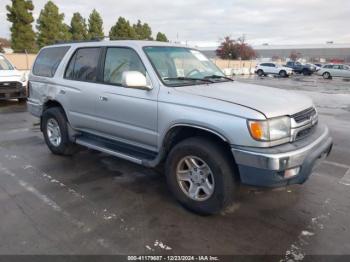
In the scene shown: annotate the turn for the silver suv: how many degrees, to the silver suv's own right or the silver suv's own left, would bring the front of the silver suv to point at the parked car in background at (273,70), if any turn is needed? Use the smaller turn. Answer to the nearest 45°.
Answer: approximately 135° to the silver suv's own left

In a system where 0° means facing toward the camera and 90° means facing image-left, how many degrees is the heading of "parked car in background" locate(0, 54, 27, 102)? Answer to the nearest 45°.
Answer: approximately 315°

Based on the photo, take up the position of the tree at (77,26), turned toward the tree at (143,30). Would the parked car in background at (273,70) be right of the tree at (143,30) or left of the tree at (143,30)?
right

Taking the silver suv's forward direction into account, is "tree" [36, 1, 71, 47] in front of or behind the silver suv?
behind

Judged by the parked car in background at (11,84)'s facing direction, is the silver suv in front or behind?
in front

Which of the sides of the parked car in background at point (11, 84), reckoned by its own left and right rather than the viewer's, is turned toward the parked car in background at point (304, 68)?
left

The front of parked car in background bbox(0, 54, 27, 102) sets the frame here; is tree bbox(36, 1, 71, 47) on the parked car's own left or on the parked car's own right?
on the parked car's own left

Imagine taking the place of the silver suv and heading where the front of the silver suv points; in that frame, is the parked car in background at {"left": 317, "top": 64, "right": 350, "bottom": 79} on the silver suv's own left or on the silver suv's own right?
on the silver suv's own left

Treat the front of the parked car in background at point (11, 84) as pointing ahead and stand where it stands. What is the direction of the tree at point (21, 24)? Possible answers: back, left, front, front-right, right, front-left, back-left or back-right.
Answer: back-left

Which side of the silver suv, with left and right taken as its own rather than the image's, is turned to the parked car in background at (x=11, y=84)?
back

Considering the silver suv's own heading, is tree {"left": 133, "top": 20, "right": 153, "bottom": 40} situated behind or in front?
behind

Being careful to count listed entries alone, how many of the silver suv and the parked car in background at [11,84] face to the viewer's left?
0

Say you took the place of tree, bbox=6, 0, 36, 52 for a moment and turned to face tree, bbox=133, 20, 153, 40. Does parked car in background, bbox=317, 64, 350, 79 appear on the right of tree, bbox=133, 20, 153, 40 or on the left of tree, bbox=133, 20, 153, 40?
right
